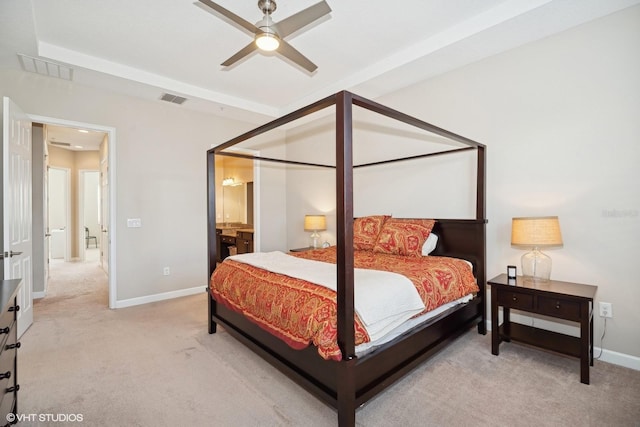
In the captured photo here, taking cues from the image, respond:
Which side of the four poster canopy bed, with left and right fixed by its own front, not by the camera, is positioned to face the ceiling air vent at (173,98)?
right

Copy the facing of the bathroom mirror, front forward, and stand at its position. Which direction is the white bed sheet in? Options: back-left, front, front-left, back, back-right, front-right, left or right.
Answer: front-left

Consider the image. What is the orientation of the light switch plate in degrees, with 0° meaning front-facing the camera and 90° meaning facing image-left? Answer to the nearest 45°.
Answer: approximately 0°

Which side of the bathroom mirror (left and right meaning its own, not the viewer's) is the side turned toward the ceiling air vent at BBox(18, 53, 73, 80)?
front

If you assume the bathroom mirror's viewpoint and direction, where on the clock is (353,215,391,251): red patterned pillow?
The red patterned pillow is roughly at 10 o'clock from the bathroom mirror.

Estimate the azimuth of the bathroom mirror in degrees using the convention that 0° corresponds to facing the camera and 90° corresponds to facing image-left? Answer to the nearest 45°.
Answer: approximately 45°

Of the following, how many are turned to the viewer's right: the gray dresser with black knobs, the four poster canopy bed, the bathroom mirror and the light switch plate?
1

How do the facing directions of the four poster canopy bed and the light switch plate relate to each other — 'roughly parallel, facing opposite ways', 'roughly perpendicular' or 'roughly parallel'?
roughly perpendicular

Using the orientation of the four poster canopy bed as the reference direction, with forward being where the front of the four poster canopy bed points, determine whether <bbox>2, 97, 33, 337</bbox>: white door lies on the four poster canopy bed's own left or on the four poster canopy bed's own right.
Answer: on the four poster canopy bed's own right

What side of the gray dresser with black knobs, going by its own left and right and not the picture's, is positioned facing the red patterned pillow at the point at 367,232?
front

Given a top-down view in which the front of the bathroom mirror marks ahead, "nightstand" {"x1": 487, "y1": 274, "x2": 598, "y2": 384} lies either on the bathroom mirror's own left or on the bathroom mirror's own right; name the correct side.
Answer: on the bathroom mirror's own left

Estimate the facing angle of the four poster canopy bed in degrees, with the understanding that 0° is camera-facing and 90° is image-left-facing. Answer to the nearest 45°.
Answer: approximately 45°

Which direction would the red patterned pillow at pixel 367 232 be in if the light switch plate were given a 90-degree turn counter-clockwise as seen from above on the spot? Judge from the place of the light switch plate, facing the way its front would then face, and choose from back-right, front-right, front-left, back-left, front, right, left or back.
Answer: front-right
